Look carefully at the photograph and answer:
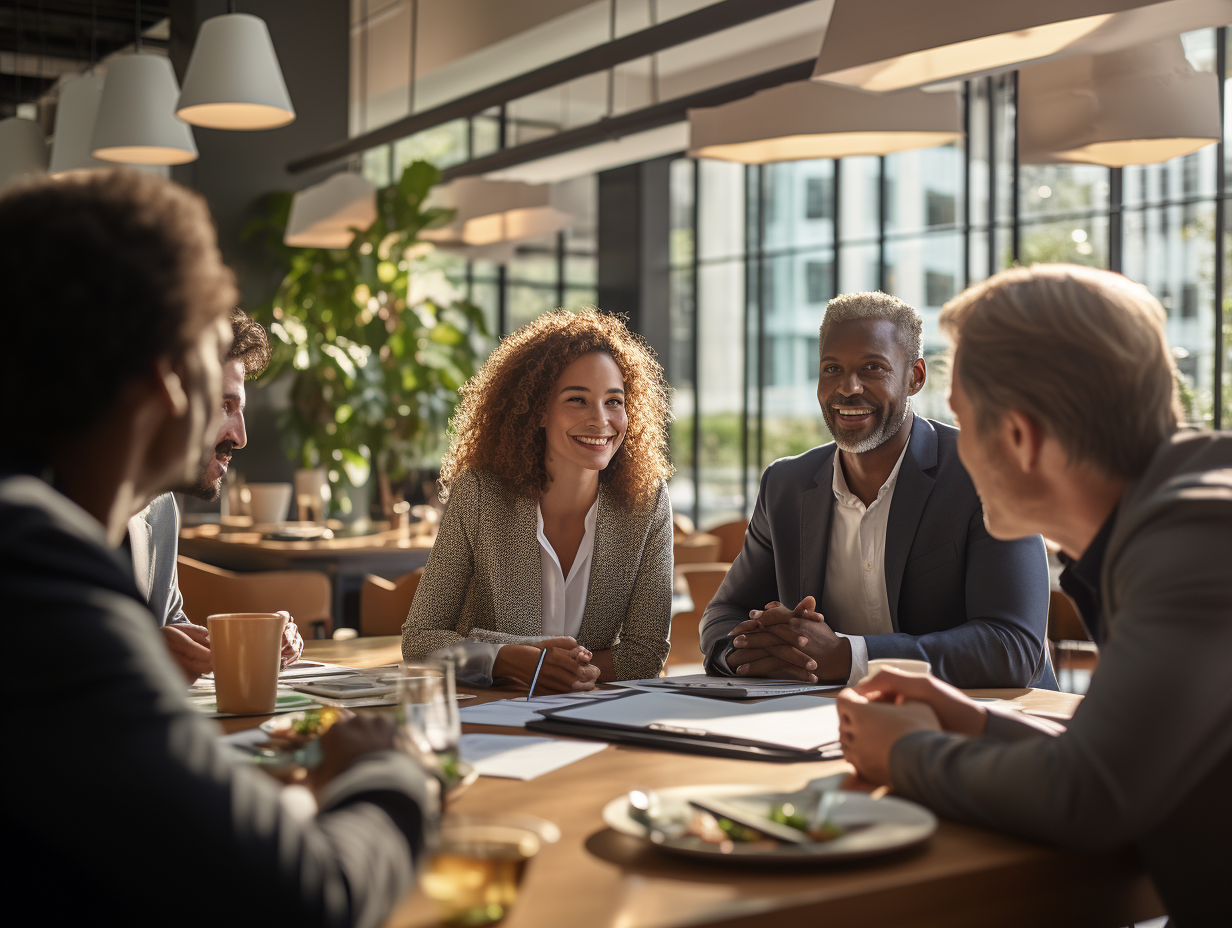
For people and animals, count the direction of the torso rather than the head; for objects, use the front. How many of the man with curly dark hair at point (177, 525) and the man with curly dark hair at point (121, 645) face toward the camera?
0

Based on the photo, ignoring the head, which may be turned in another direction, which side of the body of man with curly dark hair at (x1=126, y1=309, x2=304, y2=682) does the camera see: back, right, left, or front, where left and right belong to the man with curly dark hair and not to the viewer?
right

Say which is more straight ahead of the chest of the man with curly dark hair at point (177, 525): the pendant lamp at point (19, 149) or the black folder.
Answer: the black folder

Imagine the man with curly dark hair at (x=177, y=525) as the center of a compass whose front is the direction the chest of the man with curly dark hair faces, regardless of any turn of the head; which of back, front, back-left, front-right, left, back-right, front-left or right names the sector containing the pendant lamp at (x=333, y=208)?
left

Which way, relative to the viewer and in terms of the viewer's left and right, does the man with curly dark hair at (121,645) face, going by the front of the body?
facing away from the viewer and to the right of the viewer

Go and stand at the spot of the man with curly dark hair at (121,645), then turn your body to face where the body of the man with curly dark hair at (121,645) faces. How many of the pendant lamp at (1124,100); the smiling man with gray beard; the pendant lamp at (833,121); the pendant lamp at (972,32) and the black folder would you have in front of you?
5

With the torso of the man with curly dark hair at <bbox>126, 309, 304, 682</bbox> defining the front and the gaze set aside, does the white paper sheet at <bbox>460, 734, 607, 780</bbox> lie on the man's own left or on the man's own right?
on the man's own right

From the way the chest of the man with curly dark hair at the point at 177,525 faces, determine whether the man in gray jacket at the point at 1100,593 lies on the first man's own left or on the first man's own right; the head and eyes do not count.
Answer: on the first man's own right

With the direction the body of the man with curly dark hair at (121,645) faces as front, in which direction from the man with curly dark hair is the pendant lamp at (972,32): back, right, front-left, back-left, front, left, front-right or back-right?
front

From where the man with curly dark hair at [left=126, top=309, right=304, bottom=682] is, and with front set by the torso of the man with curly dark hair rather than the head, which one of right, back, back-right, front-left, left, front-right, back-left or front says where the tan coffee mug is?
right

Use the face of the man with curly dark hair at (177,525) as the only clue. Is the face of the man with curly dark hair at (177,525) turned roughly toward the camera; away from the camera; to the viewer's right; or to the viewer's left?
to the viewer's right

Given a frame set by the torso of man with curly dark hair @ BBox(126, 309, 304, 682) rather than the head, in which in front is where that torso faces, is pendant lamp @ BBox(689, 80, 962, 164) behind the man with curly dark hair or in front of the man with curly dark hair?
in front

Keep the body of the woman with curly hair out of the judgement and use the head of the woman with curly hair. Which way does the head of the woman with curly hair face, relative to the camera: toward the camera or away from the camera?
toward the camera
